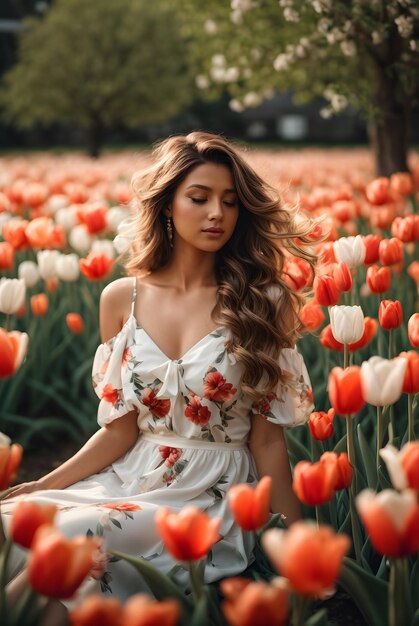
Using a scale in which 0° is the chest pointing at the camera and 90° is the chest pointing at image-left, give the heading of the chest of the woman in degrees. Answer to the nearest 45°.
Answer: approximately 0°

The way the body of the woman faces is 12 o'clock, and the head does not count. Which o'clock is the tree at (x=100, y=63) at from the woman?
The tree is roughly at 6 o'clock from the woman.

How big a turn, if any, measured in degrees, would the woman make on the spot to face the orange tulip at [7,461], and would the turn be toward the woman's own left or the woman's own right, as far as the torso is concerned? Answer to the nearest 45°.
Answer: approximately 45° to the woman's own right

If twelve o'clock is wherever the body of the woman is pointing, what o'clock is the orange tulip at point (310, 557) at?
The orange tulip is roughly at 12 o'clock from the woman.

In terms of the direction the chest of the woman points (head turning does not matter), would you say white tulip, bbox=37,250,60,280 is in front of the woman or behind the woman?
behind

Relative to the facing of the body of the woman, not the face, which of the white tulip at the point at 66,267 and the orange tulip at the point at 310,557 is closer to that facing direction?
the orange tulip

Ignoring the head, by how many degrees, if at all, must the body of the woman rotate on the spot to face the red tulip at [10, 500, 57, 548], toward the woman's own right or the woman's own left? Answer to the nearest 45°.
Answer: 0° — they already face it
